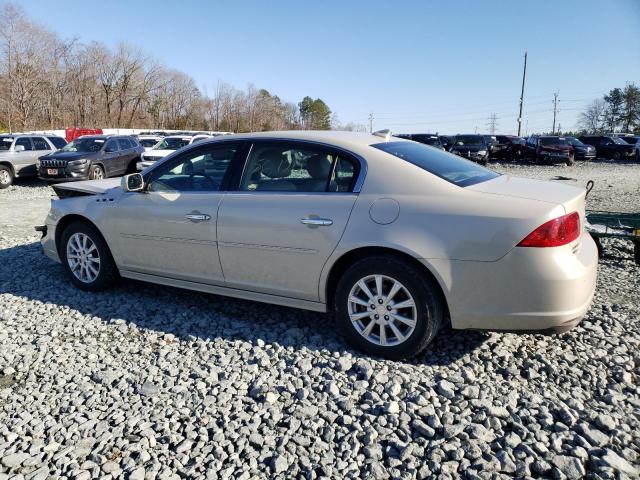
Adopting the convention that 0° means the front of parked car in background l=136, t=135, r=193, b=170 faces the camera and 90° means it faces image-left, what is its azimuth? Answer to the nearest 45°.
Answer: approximately 45°

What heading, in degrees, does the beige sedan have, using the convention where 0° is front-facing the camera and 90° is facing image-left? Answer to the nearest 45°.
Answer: approximately 135°

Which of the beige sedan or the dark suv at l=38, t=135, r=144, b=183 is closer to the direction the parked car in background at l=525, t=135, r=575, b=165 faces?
the beige sedan

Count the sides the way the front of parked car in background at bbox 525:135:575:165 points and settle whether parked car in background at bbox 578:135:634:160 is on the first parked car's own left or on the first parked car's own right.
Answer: on the first parked car's own left

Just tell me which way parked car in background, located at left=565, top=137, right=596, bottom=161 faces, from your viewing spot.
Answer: facing the viewer and to the right of the viewer

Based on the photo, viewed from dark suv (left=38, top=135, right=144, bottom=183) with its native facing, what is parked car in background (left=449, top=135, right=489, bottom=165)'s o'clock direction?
The parked car in background is roughly at 7 o'clock from the dark suv.

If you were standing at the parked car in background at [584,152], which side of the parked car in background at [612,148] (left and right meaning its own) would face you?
right

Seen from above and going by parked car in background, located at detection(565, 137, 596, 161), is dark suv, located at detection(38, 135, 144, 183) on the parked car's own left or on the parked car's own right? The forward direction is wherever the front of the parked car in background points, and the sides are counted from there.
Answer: on the parked car's own right

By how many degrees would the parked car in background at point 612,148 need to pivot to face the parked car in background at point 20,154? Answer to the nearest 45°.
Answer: approximately 90° to its right

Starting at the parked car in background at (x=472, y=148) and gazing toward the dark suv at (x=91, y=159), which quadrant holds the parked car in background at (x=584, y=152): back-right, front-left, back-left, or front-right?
back-left

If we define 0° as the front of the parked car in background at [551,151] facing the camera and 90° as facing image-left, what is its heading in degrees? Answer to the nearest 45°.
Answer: approximately 315°

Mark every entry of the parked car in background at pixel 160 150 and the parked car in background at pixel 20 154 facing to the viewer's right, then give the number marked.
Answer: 0
